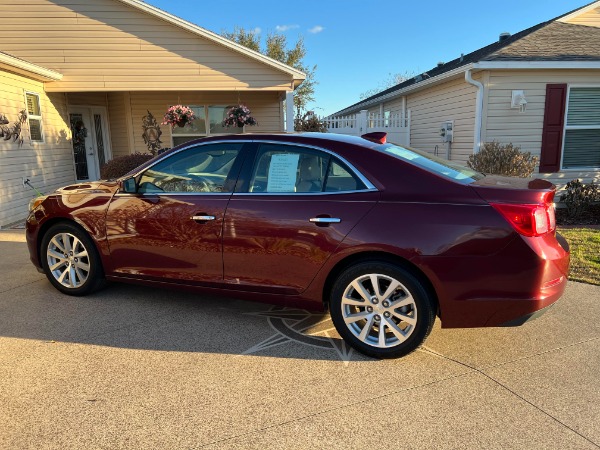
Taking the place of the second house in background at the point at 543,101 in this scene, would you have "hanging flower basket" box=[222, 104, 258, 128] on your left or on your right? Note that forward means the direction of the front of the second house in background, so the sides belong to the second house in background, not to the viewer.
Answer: on your right

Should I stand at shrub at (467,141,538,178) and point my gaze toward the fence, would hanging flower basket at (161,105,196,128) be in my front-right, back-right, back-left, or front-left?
front-left

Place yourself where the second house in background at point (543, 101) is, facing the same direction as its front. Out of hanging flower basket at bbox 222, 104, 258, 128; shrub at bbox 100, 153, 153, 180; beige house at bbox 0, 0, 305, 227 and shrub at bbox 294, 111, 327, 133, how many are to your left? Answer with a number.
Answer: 0

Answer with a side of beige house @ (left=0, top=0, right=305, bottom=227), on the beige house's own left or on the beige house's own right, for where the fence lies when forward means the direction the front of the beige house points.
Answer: on the beige house's own left

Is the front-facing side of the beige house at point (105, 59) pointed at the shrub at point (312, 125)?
no

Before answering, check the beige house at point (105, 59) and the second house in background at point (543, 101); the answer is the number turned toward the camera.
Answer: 2

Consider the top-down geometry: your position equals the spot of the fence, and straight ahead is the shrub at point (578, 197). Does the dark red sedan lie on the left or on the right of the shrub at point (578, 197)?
right

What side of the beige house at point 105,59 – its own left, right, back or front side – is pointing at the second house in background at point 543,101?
left

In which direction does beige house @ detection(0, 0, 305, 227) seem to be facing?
toward the camera

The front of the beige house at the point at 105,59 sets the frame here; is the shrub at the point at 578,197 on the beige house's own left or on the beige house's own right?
on the beige house's own left

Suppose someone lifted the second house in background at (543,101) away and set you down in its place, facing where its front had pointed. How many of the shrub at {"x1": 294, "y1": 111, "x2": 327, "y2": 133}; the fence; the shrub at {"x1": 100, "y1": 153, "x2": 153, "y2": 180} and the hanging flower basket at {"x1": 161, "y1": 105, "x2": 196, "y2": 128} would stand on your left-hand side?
0

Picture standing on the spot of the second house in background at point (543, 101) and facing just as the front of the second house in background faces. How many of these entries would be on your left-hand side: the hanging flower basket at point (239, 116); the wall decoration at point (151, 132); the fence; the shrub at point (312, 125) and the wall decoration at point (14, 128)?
0

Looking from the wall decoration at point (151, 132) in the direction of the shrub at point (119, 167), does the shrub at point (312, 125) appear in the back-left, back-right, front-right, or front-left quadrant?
back-left

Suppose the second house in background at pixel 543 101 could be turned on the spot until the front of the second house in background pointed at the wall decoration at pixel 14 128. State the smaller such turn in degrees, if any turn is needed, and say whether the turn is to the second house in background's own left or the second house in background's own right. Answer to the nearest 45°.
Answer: approximately 45° to the second house in background's own right

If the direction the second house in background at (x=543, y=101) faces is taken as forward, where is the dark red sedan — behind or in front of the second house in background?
in front

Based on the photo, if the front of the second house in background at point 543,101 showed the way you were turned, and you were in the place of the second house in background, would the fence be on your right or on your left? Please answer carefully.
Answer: on your right

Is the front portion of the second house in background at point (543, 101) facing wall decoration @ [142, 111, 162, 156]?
no

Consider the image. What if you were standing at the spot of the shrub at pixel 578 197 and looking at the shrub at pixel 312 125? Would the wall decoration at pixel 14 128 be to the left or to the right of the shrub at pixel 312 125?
left

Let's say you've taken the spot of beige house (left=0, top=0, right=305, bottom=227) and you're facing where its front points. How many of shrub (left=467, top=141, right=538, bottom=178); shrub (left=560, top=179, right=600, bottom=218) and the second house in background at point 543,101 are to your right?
0

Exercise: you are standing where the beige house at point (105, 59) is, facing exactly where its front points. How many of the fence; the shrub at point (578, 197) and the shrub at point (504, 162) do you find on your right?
0
